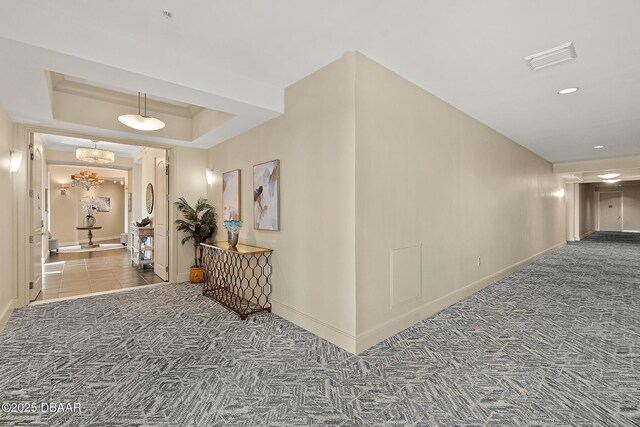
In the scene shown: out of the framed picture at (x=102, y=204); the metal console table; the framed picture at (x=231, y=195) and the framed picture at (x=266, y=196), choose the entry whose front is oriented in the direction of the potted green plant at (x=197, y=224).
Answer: the framed picture at (x=102, y=204)

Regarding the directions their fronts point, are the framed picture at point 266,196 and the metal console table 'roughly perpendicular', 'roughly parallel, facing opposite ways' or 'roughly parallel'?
roughly parallel

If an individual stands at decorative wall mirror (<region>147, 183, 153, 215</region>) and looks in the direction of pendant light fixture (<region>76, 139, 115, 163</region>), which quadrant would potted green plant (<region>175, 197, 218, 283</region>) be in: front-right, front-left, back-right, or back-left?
back-left

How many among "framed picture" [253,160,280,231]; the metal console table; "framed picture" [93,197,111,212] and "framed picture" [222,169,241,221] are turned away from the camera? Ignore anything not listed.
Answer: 0

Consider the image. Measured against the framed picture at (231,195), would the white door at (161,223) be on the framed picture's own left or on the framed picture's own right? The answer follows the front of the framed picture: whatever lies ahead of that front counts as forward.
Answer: on the framed picture's own right

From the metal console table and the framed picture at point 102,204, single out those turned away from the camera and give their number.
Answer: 0

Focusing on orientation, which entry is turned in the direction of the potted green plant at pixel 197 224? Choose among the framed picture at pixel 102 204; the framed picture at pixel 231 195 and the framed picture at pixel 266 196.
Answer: the framed picture at pixel 102 204

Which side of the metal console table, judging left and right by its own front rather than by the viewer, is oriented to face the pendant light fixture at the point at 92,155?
right

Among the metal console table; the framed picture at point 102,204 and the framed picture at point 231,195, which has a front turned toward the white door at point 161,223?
the framed picture at point 102,204

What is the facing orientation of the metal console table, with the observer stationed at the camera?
facing the viewer and to the left of the viewer

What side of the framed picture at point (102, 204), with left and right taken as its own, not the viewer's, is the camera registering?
front

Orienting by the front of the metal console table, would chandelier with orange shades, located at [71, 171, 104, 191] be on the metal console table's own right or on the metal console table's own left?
on the metal console table's own right

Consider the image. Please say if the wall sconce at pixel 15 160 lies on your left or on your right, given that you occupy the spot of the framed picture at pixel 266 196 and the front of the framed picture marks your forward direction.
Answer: on your right
